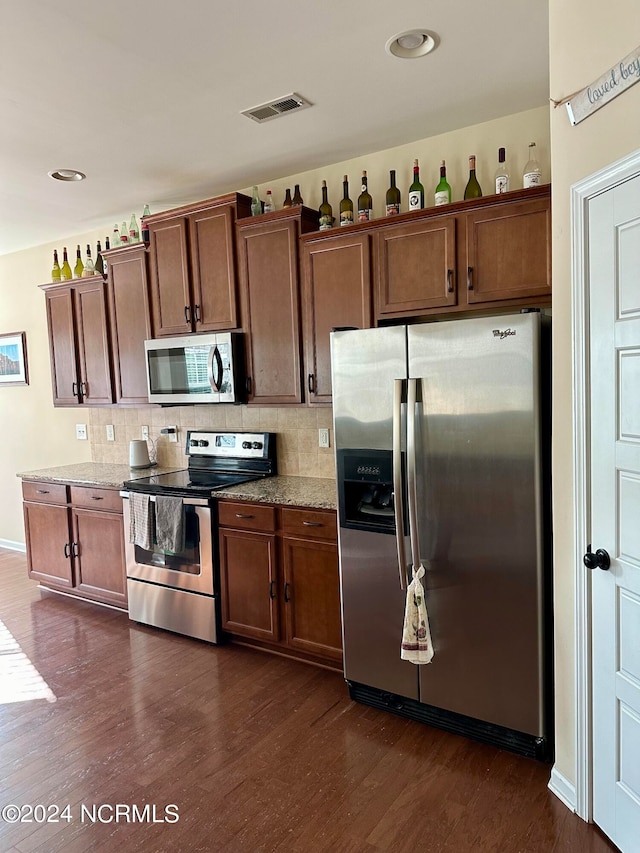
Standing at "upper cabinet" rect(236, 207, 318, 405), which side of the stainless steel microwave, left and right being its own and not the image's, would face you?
left

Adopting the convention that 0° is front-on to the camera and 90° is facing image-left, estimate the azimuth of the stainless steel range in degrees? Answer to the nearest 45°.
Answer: approximately 45°

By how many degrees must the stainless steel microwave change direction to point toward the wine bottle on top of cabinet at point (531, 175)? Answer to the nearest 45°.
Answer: approximately 90° to its left

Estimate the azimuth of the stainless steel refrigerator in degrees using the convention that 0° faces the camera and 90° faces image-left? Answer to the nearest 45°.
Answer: approximately 45°

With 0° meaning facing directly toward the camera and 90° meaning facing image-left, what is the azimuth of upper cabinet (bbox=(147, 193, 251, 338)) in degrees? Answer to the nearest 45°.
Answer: approximately 45°

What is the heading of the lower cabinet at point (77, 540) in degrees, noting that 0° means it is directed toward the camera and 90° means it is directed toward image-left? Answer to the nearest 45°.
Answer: approximately 45°

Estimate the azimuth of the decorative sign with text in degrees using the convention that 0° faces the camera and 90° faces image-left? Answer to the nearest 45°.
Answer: approximately 45°
